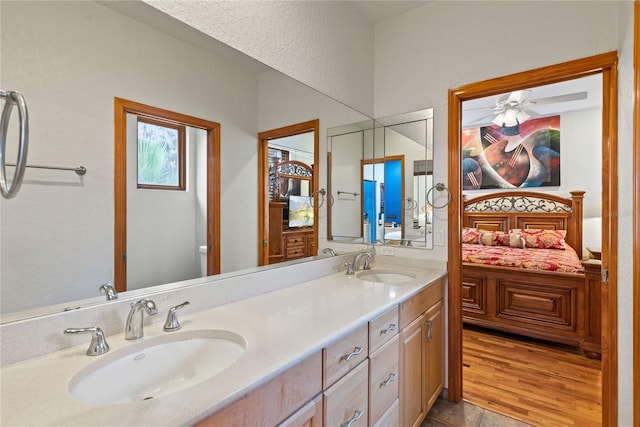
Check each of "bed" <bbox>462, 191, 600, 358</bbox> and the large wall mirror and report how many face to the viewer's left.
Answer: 0

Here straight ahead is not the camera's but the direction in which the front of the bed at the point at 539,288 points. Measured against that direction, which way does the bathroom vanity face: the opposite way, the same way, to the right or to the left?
to the left

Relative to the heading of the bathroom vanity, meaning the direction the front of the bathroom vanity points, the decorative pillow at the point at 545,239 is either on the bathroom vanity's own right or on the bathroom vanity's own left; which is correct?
on the bathroom vanity's own left

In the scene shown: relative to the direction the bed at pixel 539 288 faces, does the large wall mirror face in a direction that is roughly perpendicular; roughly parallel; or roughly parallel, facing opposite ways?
roughly perpendicular

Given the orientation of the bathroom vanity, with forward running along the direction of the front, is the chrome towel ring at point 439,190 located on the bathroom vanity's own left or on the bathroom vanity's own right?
on the bathroom vanity's own left

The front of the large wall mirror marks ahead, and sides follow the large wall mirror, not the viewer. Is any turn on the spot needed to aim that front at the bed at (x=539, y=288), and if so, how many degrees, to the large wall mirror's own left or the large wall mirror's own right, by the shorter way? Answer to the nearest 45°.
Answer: approximately 45° to the large wall mirror's own left

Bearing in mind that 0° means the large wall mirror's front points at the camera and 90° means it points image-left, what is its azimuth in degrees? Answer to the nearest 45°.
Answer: approximately 315°

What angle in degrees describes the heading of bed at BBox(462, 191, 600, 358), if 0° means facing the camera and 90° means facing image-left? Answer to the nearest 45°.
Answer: approximately 0°
